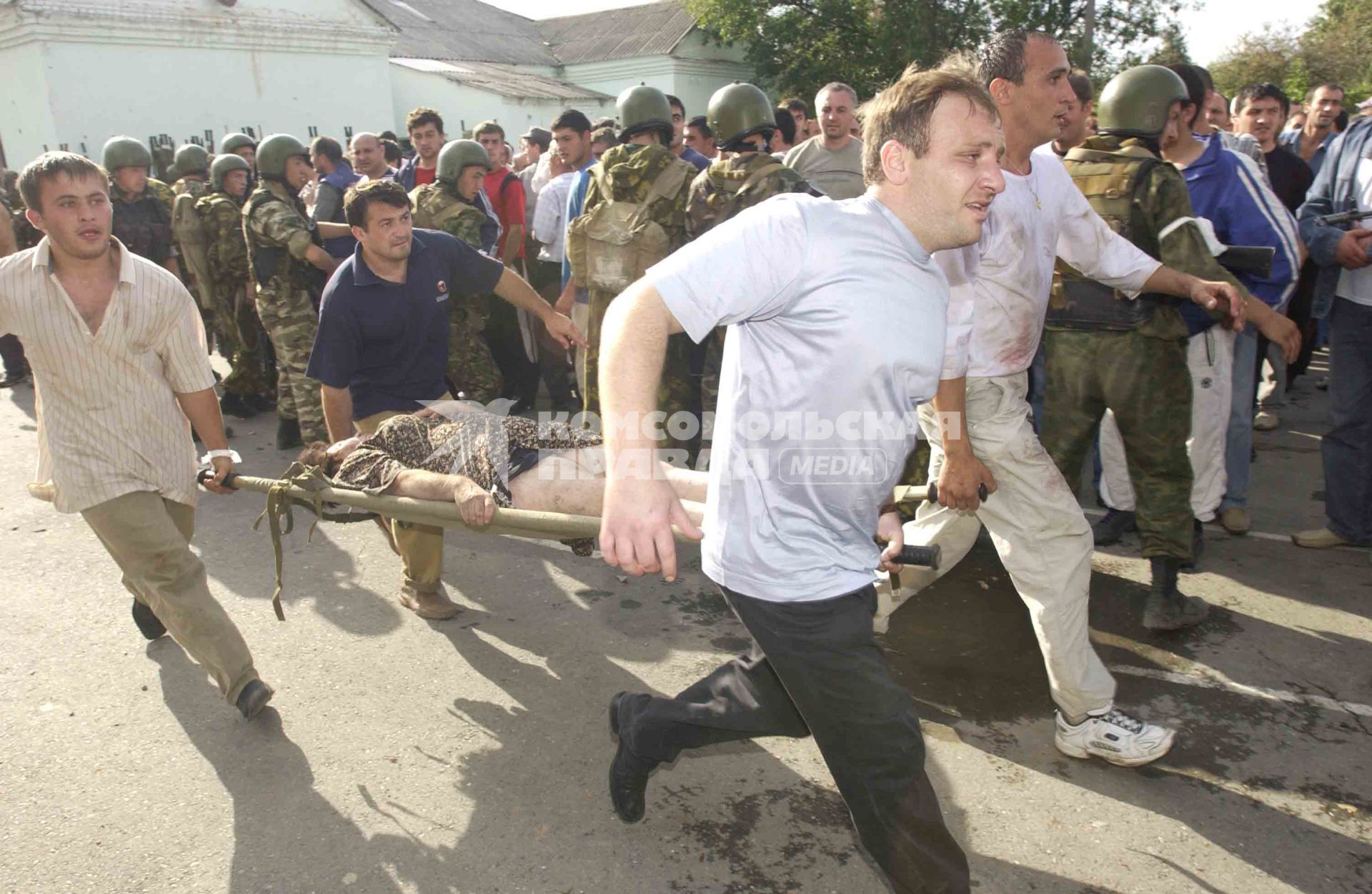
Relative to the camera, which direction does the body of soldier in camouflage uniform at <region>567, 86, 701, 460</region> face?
away from the camera

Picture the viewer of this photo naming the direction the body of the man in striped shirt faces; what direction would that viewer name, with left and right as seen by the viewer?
facing the viewer and to the right of the viewer

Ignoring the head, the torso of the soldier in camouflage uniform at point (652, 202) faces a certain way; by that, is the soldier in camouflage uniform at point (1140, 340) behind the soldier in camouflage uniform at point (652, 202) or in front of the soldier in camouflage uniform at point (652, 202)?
behind

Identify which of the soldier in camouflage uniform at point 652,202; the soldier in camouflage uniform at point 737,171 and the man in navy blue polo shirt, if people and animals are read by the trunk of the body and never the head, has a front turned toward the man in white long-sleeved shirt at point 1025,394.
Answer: the man in navy blue polo shirt

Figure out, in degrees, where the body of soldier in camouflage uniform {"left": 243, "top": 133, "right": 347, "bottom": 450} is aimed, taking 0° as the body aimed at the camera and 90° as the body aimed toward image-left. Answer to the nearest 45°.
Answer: approximately 270°

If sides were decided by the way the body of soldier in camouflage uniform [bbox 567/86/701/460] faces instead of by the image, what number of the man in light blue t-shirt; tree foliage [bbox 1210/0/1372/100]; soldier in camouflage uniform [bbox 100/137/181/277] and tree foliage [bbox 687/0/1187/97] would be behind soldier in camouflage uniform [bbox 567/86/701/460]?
1

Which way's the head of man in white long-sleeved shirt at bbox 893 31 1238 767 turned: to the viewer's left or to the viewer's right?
to the viewer's right

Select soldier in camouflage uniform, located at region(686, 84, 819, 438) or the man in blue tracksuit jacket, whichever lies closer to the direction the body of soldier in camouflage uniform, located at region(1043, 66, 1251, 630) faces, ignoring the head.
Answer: the man in blue tracksuit jacket

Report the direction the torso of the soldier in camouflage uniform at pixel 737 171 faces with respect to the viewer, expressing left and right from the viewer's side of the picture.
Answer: facing away from the viewer

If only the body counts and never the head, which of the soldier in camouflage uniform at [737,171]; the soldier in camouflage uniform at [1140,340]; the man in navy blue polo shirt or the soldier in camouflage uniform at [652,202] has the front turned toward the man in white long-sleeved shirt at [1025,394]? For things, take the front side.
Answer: the man in navy blue polo shirt

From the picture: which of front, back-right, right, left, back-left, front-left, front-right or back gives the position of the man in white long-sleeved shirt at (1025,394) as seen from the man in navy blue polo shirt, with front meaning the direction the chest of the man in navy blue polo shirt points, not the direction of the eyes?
front

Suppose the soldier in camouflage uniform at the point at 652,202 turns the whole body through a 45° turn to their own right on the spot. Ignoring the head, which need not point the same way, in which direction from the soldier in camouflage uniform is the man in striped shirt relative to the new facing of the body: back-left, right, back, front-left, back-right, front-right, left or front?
back

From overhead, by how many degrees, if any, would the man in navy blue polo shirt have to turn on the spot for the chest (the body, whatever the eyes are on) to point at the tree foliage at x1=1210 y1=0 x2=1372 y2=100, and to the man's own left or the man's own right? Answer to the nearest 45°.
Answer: approximately 90° to the man's own left

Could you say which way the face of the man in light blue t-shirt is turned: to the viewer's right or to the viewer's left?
to the viewer's right
